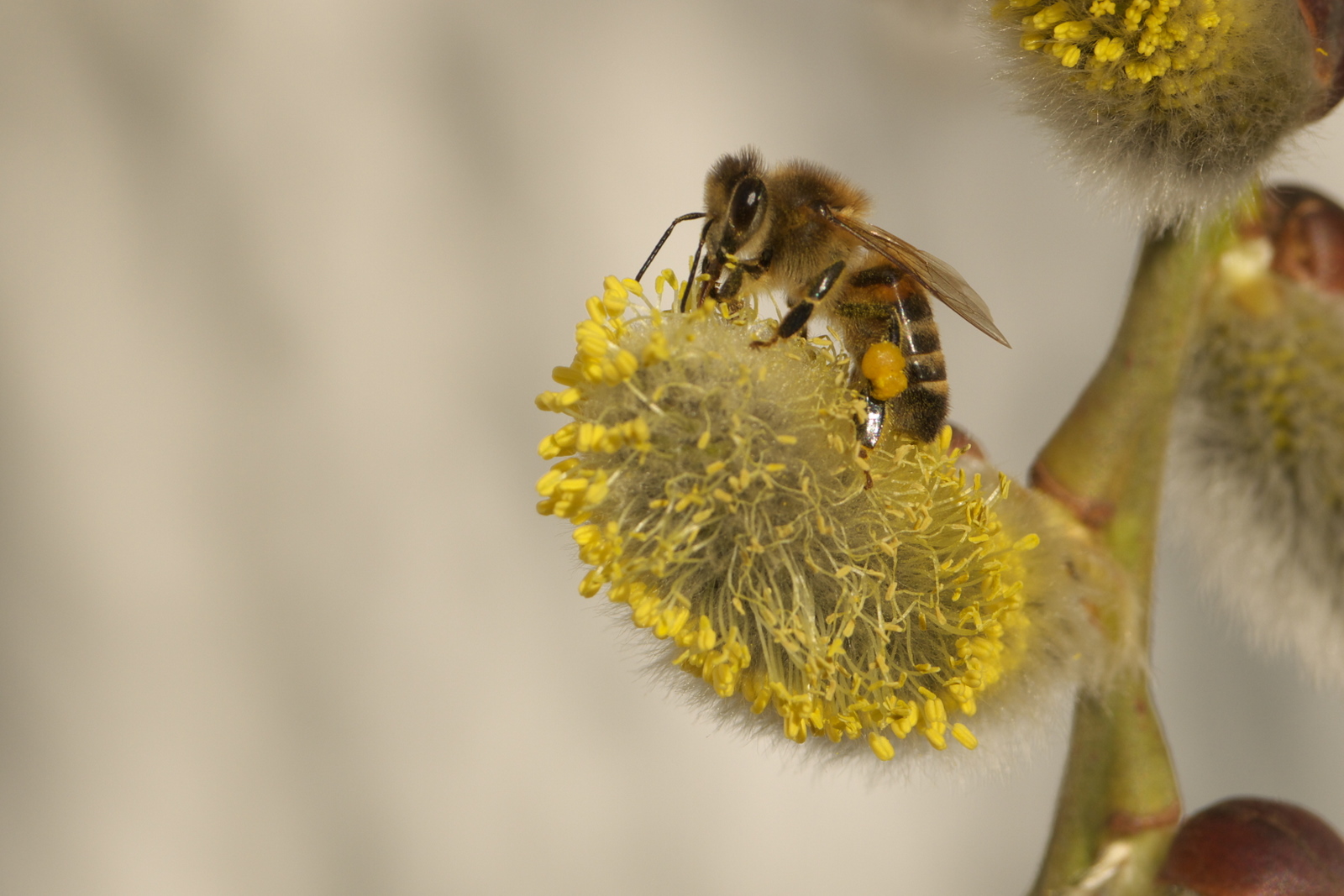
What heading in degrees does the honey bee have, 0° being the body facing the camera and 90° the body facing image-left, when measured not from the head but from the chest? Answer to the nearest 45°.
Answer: approximately 90°
